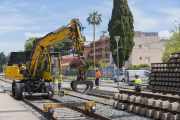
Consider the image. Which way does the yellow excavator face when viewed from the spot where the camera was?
facing the viewer and to the right of the viewer

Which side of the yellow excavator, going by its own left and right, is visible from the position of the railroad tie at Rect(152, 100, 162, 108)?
front

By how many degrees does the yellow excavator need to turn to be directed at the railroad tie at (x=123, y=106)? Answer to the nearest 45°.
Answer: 0° — it already faces it

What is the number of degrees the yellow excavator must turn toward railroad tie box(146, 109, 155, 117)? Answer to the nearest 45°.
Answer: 0° — it already faces it

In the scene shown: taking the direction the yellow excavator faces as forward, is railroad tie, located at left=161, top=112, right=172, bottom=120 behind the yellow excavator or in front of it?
in front
